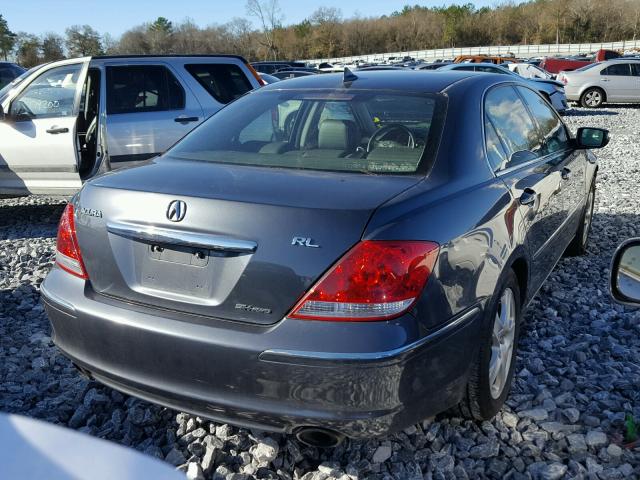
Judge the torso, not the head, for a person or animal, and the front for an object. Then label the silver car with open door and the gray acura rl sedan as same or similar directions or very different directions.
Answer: very different directions

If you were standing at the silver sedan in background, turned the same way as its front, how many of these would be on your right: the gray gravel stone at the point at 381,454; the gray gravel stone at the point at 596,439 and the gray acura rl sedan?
3

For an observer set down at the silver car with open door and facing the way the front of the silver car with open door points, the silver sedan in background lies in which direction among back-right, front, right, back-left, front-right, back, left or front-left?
back-right

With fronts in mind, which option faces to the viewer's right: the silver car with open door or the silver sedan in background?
the silver sedan in background

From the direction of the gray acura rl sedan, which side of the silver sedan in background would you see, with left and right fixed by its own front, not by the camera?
right

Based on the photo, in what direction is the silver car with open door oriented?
to the viewer's left

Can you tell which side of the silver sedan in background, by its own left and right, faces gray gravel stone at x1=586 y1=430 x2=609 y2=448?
right

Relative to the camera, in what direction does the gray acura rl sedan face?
facing away from the viewer and to the right of the viewer

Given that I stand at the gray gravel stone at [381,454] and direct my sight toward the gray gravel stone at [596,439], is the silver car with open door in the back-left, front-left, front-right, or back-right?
back-left

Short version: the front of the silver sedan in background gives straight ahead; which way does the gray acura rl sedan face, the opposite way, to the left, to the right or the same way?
to the left

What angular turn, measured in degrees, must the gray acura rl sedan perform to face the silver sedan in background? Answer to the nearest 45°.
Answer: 0° — it already faces it

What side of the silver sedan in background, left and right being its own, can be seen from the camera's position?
right
